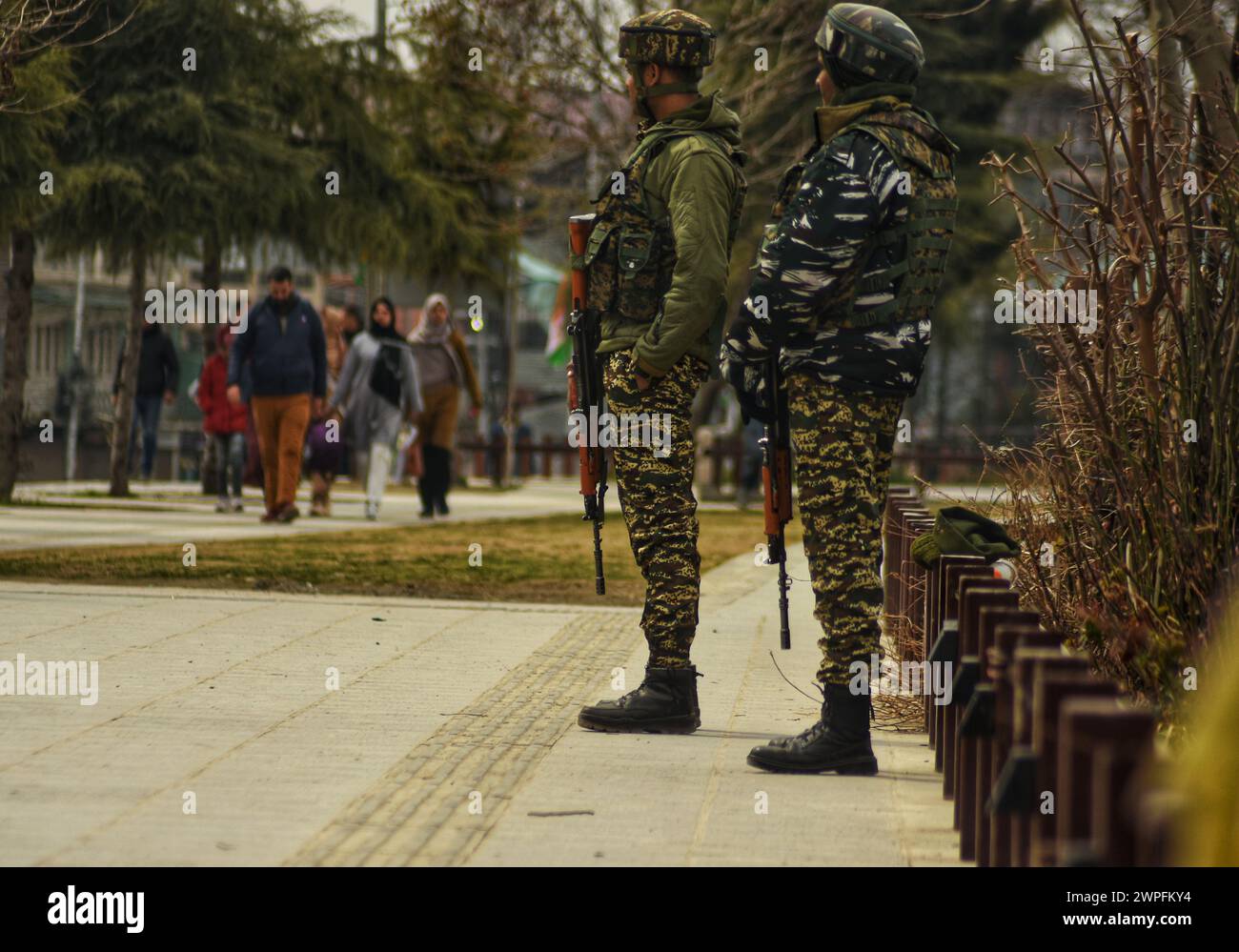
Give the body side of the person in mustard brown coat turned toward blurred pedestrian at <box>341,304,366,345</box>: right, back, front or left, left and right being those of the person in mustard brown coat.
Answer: back

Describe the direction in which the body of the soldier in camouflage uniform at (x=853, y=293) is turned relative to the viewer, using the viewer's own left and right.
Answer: facing to the left of the viewer

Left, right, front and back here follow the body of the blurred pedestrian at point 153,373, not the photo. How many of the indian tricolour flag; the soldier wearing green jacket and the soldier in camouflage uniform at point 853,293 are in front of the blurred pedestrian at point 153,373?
2

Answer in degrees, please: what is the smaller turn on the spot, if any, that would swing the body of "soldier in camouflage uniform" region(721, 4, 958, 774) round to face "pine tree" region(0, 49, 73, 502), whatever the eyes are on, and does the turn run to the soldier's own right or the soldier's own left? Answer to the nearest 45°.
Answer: approximately 45° to the soldier's own right

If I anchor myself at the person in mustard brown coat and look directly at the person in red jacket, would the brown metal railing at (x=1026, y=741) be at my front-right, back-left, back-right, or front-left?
back-left

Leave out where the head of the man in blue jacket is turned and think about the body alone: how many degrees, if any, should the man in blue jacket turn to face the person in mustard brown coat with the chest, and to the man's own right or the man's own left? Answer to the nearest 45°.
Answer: approximately 135° to the man's own left

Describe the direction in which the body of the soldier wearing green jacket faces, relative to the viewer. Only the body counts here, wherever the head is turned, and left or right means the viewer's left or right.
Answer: facing to the left of the viewer

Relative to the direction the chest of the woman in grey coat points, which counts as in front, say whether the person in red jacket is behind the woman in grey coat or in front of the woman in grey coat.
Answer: behind

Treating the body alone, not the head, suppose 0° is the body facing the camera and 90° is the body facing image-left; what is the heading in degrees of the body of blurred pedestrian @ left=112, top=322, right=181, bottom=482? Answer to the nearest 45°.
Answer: approximately 0°

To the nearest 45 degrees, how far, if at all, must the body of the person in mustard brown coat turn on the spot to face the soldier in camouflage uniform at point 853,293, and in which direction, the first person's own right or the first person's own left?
0° — they already face them
